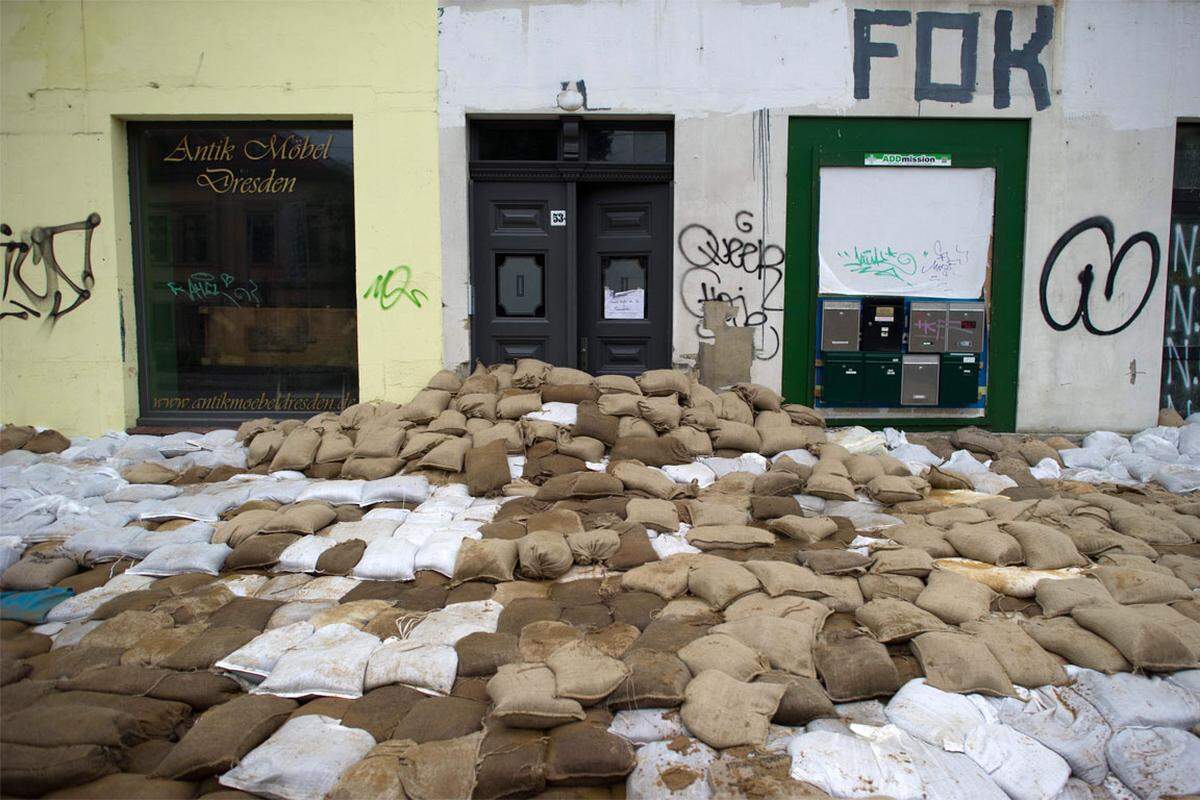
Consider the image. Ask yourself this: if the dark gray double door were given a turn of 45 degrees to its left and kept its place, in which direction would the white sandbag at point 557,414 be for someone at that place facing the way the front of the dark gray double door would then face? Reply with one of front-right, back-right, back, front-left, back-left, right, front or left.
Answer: front-right

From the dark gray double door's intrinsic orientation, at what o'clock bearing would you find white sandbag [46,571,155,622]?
The white sandbag is roughly at 1 o'clock from the dark gray double door.

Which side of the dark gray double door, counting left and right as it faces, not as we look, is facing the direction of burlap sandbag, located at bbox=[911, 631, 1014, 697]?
front

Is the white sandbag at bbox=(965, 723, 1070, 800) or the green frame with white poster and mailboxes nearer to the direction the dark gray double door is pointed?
the white sandbag

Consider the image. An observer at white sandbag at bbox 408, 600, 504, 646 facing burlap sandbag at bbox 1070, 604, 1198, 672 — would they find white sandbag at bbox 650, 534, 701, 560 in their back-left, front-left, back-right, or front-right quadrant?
front-left

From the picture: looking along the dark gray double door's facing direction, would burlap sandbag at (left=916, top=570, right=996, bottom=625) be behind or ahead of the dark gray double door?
ahead

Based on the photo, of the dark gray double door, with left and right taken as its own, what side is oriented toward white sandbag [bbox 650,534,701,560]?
front

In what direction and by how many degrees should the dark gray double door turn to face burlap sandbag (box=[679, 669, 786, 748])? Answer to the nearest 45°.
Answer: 0° — it already faces it

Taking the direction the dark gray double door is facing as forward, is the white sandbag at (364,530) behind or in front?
in front

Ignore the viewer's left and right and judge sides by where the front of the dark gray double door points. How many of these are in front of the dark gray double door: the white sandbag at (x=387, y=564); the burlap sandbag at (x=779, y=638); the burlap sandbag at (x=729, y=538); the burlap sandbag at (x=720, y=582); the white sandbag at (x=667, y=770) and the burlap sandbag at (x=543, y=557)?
6

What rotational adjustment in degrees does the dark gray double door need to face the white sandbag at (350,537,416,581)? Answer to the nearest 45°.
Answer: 0° — it already faces it

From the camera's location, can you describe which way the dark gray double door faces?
facing the viewer

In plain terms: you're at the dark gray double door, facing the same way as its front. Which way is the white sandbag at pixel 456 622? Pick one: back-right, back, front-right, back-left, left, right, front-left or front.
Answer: front

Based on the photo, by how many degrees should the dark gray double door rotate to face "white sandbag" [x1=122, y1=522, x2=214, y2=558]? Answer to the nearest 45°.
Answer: approximately 45° to its right

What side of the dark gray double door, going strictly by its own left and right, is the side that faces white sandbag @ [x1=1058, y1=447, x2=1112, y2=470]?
left

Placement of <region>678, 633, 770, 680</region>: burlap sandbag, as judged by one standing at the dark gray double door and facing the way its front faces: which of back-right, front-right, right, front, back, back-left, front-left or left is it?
front

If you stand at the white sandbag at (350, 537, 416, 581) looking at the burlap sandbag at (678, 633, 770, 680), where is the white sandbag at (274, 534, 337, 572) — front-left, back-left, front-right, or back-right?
back-right
